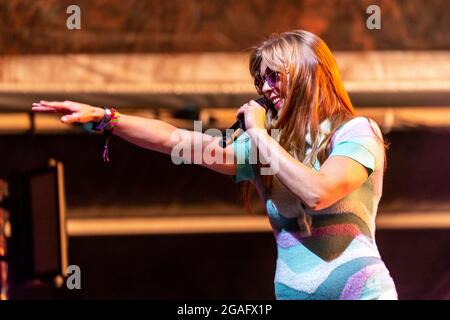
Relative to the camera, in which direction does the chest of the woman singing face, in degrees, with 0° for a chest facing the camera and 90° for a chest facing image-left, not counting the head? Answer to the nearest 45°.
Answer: approximately 45°
